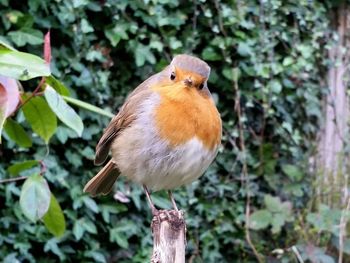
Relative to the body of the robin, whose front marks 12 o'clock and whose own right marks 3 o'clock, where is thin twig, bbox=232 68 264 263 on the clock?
The thin twig is roughly at 8 o'clock from the robin.

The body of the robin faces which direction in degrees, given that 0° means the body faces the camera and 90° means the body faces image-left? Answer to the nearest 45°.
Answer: approximately 315°

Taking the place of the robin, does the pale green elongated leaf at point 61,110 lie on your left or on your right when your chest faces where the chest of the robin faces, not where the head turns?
on your right

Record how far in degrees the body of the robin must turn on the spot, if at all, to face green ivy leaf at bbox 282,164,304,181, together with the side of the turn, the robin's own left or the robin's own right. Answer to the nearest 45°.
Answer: approximately 90° to the robin's own left

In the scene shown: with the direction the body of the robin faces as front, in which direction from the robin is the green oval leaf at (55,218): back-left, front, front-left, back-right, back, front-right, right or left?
right

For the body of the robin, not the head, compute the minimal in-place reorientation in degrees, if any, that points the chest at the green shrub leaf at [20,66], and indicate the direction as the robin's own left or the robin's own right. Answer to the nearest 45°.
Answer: approximately 90° to the robin's own right

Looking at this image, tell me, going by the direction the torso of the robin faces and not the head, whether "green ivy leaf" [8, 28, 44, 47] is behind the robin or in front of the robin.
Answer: behind

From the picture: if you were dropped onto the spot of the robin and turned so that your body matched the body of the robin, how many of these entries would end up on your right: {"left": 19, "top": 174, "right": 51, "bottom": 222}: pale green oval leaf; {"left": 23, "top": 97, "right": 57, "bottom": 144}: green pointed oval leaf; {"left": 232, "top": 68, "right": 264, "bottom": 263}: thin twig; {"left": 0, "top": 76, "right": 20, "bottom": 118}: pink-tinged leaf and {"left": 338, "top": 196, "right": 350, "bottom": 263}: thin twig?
3

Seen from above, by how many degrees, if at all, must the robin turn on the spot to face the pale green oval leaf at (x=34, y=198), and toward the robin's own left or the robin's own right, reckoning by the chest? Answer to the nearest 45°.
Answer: approximately 90° to the robin's own right

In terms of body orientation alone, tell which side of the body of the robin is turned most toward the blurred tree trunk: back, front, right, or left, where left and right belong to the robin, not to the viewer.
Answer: left
